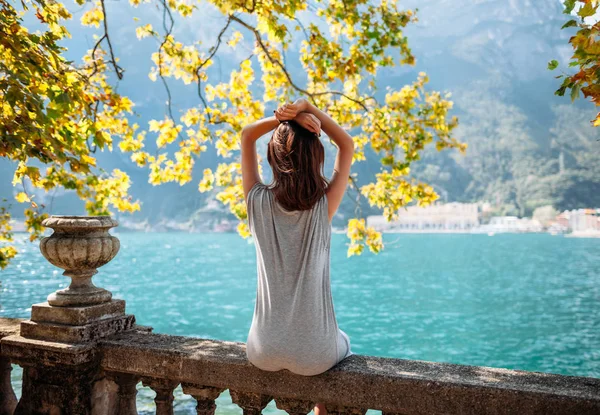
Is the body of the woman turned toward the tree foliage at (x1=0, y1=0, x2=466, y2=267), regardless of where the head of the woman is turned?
yes

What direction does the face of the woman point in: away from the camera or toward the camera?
away from the camera

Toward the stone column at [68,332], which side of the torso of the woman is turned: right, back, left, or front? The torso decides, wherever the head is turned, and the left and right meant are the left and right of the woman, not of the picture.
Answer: left

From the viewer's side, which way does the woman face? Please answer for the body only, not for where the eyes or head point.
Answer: away from the camera

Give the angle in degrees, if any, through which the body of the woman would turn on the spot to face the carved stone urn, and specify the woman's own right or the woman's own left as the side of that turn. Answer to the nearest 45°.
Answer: approximately 45° to the woman's own left

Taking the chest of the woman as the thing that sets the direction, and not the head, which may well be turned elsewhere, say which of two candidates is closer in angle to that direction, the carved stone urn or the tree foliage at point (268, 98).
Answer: the tree foliage

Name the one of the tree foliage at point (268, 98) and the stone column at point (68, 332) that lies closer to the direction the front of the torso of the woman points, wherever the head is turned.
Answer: the tree foliage
